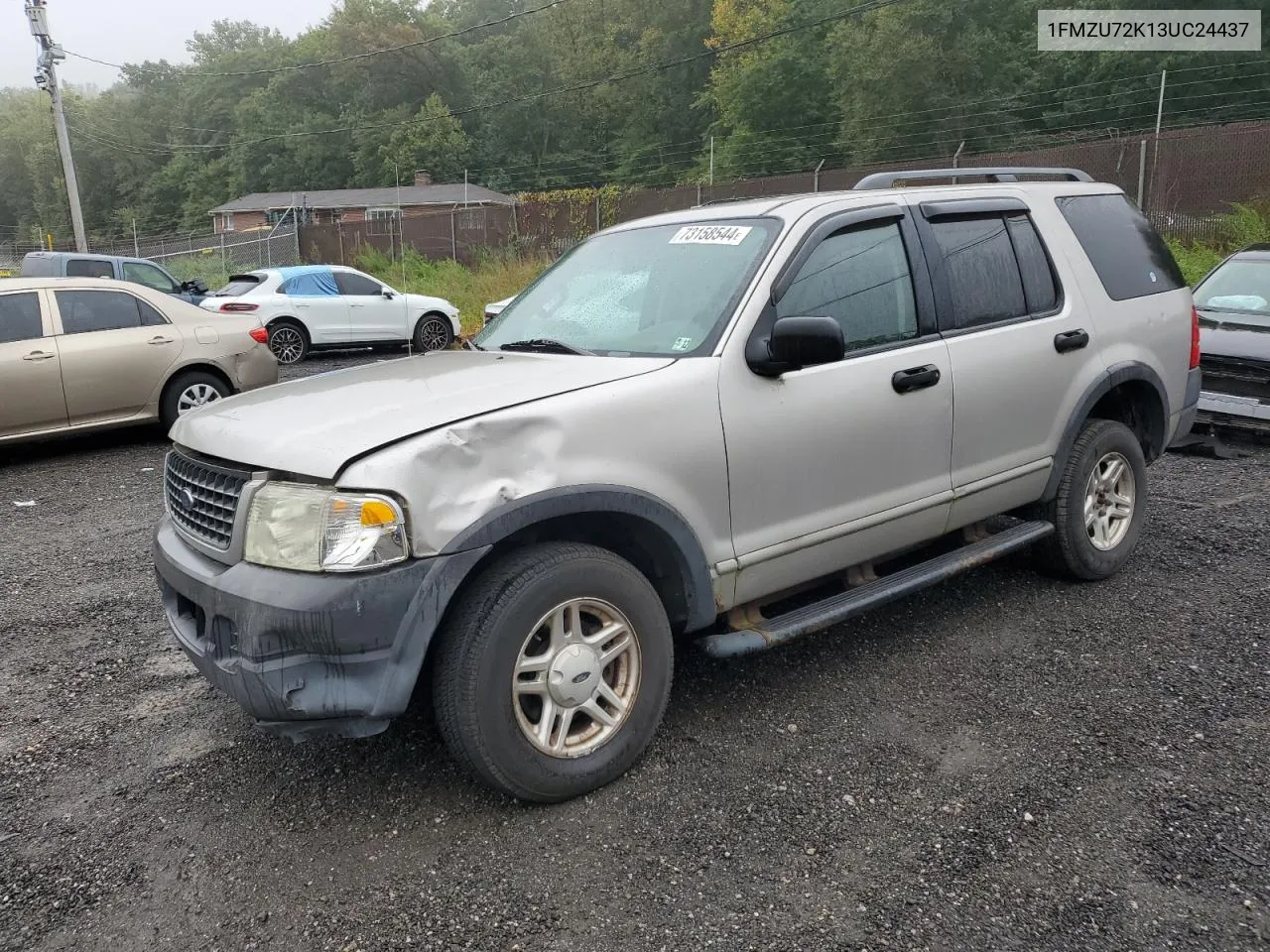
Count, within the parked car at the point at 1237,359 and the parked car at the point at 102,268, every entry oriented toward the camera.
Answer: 1

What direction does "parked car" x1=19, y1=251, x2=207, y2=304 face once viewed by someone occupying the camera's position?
facing to the right of the viewer

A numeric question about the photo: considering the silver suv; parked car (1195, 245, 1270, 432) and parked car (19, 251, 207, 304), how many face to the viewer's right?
1

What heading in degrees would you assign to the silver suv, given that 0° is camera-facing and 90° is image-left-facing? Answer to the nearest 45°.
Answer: approximately 45°

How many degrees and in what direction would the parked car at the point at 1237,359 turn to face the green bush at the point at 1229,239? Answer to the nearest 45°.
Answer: approximately 180°

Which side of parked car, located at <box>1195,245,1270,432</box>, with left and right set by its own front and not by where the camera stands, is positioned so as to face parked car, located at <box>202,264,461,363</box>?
right

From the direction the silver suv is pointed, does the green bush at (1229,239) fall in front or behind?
behind

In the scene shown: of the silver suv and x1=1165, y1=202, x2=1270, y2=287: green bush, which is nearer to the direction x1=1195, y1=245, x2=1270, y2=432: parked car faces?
the silver suv

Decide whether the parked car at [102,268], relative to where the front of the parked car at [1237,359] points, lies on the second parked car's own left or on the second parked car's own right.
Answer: on the second parked car's own right

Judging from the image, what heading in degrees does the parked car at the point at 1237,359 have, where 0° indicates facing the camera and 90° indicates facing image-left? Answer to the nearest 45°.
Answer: approximately 0°
